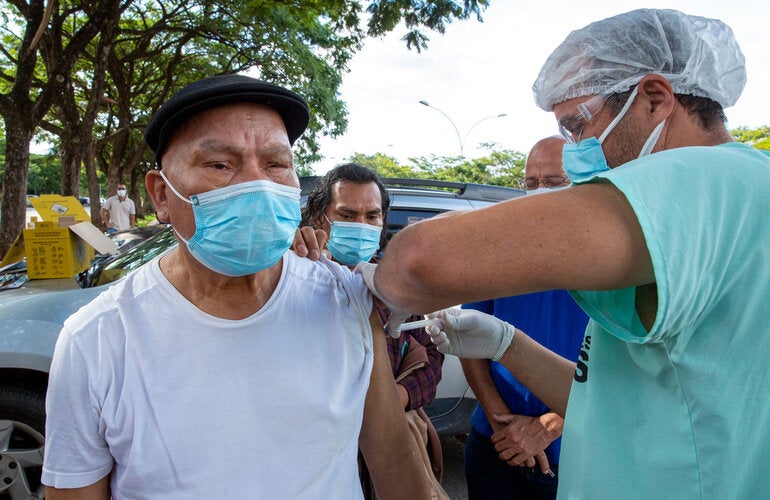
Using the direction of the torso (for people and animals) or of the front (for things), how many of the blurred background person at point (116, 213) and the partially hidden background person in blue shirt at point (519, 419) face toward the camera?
2

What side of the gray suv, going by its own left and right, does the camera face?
left

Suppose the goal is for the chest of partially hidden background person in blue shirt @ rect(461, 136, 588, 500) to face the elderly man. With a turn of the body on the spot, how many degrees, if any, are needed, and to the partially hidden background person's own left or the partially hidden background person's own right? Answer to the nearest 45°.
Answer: approximately 45° to the partially hidden background person's own right

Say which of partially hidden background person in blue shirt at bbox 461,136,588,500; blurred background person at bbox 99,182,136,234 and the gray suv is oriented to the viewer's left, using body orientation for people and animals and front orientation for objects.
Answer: the gray suv

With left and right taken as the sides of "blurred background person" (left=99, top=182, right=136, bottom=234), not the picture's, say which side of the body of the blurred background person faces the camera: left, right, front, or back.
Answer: front

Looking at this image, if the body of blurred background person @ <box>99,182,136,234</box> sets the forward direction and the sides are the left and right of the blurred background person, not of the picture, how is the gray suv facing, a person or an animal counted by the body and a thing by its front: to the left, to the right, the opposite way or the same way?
to the right

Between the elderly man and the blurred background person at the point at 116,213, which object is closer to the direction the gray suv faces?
the blurred background person

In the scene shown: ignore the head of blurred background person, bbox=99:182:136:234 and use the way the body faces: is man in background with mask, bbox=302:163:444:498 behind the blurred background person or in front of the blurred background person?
in front

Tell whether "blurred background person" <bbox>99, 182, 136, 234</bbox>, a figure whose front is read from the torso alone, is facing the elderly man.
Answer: yes

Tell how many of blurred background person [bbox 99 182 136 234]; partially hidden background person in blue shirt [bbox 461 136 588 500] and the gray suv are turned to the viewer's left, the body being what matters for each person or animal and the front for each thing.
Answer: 1

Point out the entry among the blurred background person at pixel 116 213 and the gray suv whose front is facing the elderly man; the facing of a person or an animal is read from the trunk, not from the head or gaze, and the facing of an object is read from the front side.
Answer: the blurred background person

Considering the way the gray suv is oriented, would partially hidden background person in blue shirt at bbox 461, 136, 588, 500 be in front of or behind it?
behind
